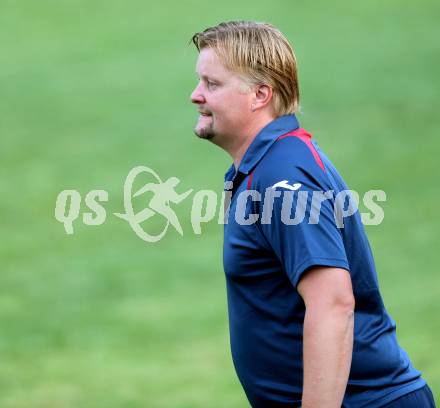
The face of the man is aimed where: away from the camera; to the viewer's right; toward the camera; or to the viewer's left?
to the viewer's left

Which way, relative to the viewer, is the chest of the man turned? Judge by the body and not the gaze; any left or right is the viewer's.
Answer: facing to the left of the viewer
